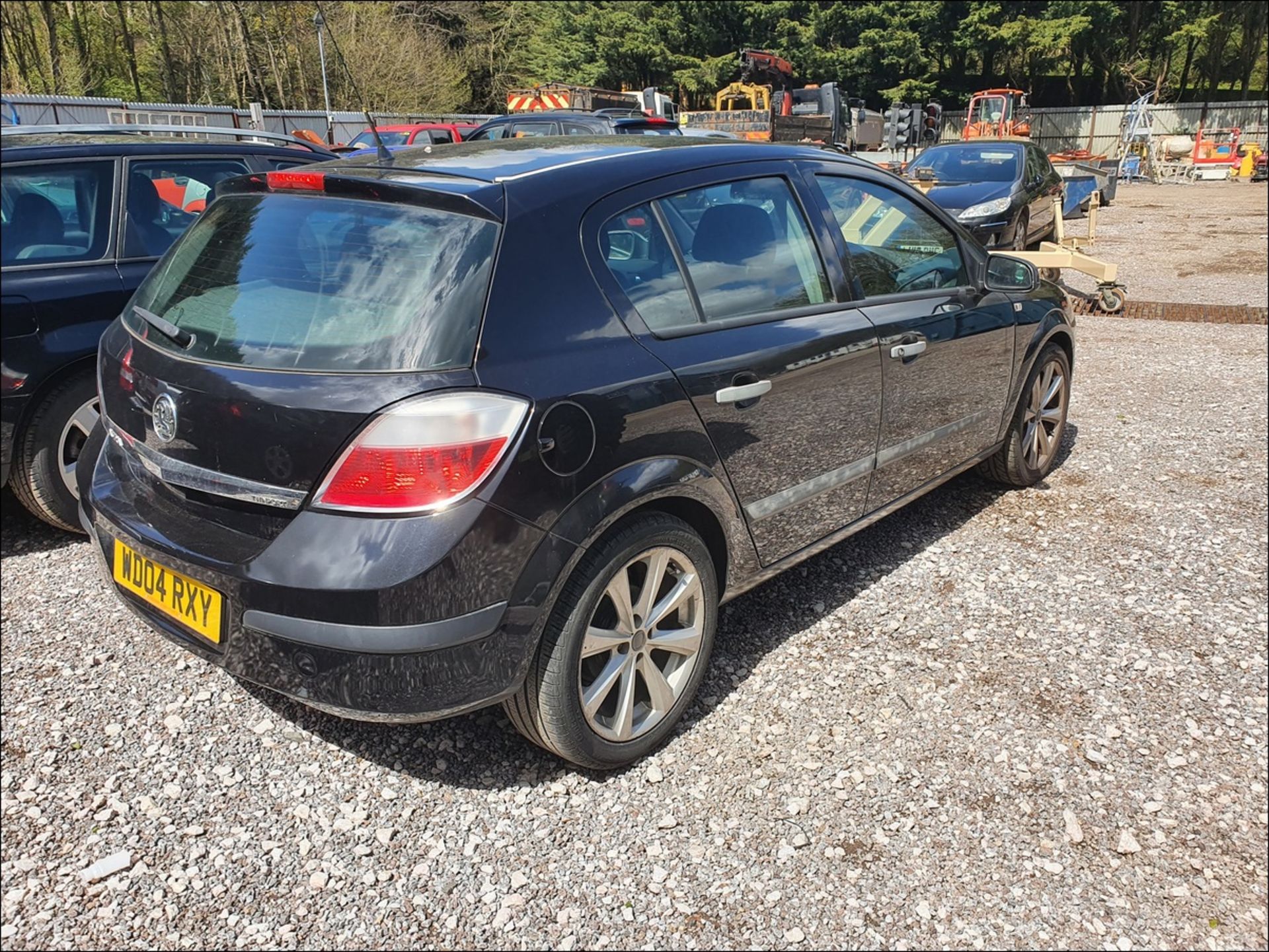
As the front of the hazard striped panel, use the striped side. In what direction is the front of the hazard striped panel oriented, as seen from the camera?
facing the viewer

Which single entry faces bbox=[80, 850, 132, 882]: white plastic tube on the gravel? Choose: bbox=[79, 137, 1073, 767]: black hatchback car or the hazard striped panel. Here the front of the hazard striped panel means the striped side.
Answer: the hazard striped panel

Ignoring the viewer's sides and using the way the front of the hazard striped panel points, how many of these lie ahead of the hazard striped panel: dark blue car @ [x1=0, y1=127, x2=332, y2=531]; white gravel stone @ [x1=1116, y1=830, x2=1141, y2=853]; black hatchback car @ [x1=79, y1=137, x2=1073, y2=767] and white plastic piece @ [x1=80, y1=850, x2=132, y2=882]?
4

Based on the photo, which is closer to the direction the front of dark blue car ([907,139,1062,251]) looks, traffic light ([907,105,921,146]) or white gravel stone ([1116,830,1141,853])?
the white gravel stone

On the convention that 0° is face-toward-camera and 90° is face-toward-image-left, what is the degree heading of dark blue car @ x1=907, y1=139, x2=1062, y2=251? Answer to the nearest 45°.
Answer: approximately 45°

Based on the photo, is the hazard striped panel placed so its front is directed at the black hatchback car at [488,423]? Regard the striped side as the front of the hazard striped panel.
yes

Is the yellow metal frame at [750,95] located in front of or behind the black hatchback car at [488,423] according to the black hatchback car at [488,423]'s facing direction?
in front

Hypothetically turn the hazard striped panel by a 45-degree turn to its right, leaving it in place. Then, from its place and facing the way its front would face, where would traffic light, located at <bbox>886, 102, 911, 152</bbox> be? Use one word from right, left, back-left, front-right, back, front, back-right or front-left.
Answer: back-left

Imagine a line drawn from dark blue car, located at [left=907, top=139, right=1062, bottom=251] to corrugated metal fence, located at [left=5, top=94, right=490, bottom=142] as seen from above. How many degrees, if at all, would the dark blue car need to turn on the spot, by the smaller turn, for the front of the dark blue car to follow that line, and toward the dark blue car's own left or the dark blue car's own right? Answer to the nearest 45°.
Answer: approximately 45° to the dark blue car's own right

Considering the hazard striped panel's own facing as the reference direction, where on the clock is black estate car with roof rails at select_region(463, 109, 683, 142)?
The black estate car with roof rails is roughly at 12 o'clock from the hazard striped panel.

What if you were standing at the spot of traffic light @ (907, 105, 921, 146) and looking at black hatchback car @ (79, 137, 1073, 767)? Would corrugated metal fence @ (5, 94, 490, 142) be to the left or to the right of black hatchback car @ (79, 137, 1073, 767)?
right

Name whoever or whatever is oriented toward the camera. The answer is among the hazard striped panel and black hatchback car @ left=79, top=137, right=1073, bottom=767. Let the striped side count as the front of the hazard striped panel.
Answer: the hazard striped panel

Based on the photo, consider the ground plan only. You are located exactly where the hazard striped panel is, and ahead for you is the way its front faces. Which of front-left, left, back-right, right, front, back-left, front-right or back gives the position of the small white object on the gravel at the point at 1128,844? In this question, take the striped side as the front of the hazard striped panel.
front

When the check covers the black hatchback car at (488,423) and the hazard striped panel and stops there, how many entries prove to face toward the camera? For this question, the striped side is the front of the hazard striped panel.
1

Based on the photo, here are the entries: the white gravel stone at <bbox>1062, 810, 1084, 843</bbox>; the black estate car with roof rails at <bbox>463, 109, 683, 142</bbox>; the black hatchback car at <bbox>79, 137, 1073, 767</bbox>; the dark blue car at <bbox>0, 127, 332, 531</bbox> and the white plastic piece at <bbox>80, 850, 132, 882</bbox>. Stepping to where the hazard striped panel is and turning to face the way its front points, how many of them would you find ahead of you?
5

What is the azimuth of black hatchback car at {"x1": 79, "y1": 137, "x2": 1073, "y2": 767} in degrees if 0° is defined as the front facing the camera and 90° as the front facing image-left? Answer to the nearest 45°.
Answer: approximately 225°

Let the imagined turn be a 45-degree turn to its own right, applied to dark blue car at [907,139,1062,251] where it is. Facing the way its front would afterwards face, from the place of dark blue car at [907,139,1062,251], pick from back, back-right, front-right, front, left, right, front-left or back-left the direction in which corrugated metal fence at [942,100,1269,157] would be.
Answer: right
